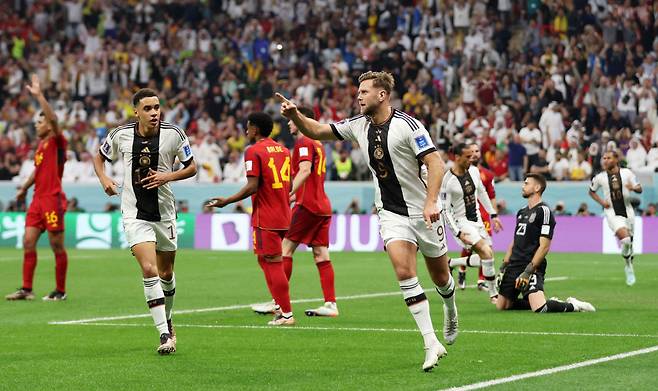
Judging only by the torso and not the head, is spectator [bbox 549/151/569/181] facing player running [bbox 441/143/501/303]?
yes

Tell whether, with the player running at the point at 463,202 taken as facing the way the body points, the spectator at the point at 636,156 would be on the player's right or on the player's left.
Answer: on the player's left

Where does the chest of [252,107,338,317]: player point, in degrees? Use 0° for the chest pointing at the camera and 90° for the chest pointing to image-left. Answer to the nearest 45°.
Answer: approximately 135°

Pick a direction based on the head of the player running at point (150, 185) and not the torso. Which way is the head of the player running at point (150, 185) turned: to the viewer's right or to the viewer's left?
to the viewer's right

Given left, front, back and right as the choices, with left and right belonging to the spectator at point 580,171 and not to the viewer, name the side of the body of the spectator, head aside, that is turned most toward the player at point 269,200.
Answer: front

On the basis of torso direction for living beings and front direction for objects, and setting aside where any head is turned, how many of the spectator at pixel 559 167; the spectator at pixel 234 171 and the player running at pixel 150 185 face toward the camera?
3

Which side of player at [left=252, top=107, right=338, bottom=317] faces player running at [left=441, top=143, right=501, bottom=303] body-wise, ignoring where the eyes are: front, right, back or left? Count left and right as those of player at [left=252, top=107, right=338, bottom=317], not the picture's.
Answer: right

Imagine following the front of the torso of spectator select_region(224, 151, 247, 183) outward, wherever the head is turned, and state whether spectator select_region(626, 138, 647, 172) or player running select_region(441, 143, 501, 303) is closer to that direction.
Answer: the player running

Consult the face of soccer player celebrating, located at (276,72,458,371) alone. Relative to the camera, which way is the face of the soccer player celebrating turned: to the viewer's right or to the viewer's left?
to the viewer's left

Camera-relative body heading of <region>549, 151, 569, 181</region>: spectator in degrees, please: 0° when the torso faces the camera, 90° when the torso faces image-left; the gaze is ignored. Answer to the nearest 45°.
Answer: approximately 0°

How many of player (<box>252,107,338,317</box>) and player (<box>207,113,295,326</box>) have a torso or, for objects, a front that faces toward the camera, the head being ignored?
0
